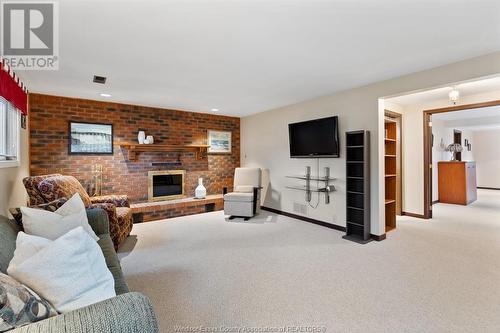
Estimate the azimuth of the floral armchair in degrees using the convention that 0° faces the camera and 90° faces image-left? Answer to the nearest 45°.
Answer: approximately 315°

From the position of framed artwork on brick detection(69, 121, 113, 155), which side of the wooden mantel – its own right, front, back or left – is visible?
right

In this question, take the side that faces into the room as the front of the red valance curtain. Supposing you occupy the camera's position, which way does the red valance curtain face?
facing to the right of the viewer

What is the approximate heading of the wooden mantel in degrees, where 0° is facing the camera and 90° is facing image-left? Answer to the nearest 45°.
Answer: approximately 0°

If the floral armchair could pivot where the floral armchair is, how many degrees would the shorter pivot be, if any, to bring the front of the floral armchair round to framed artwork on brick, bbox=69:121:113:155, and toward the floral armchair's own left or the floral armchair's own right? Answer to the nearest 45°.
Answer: approximately 135° to the floral armchair's own left

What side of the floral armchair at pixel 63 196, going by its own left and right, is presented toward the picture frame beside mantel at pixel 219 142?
left
